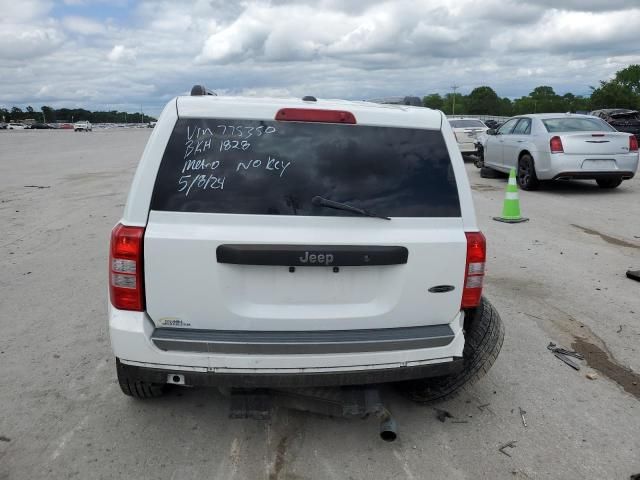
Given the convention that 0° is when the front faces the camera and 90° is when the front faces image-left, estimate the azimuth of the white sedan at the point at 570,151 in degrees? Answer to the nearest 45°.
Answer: approximately 135°

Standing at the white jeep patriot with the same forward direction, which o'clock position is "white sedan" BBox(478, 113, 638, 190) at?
The white sedan is roughly at 1 o'clock from the white jeep patriot.

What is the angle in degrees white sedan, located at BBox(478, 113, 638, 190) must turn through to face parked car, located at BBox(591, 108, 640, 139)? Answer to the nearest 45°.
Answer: approximately 45° to its right

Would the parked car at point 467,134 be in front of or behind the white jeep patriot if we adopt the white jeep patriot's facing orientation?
in front

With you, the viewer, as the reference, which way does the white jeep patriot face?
facing away from the viewer

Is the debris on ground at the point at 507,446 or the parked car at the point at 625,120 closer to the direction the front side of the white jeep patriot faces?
the parked car

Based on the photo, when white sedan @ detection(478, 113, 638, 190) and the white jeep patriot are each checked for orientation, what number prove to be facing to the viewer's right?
0
